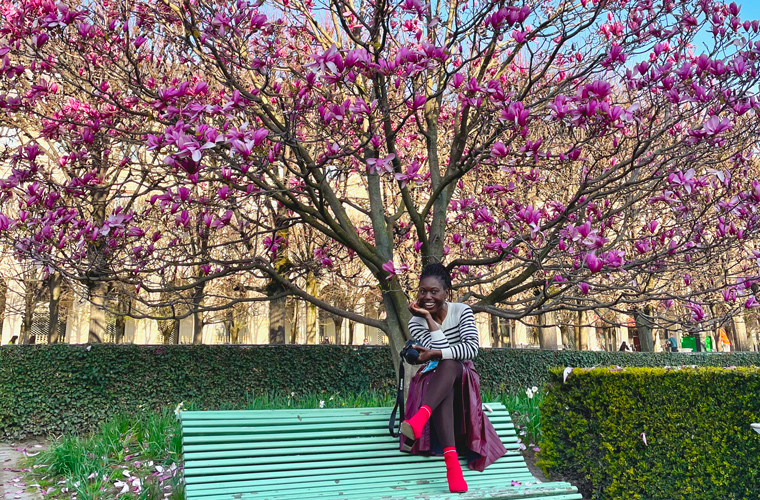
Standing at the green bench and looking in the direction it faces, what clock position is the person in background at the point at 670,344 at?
The person in background is roughly at 7 o'clock from the green bench.

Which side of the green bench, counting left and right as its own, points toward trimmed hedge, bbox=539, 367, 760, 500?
left

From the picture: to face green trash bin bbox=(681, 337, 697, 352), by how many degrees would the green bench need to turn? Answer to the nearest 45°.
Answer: approximately 135° to its left

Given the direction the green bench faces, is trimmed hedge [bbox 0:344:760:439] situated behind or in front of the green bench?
behind

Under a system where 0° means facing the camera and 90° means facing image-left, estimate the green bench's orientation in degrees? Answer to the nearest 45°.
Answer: approximately 0°
